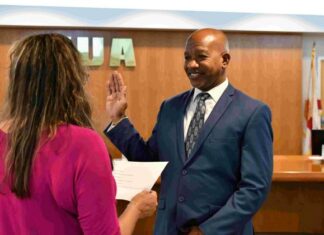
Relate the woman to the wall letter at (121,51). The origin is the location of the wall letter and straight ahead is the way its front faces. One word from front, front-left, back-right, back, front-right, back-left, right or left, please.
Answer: front

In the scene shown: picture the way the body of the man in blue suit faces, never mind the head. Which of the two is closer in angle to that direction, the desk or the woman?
the woman

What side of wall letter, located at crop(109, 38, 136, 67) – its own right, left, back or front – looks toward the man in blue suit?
front

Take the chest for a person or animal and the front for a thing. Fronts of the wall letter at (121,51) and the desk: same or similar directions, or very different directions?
same or similar directions

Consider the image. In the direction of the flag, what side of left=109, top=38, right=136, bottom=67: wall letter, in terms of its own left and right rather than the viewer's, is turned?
left

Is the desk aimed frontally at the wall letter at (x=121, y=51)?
no

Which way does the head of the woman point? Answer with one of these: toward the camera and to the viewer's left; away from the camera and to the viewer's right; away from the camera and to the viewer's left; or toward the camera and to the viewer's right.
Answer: away from the camera and to the viewer's right

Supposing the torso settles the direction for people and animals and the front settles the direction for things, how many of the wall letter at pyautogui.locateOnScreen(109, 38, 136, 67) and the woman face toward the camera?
1

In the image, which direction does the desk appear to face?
toward the camera

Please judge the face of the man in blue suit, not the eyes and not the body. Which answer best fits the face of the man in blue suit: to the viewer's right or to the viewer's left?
to the viewer's left

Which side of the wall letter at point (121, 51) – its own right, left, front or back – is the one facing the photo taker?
front

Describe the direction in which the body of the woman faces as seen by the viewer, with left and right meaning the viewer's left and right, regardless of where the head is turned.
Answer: facing away from the viewer and to the right of the viewer

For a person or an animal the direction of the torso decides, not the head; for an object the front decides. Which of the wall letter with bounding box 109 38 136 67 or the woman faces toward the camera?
the wall letter

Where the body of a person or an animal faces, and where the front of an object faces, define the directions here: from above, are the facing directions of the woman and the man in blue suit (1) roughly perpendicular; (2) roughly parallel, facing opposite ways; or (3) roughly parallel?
roughly parallel, facing opposite ways

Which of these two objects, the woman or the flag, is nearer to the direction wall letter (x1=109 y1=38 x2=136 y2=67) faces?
the woman
